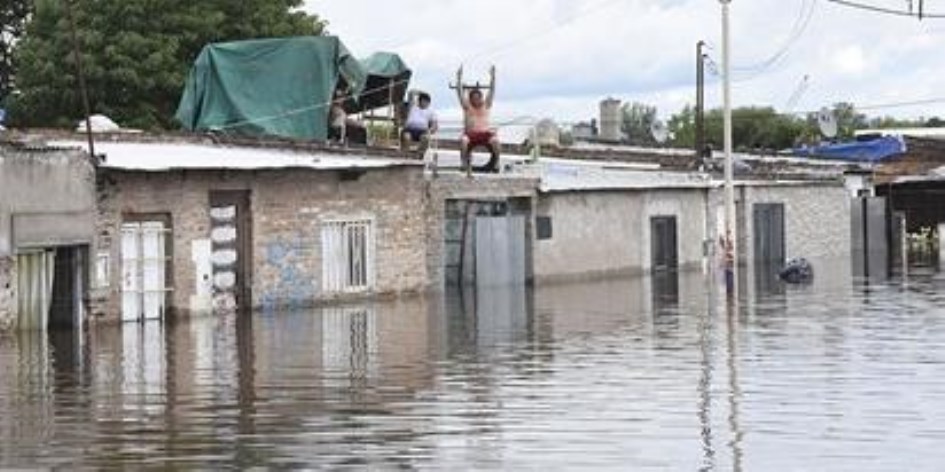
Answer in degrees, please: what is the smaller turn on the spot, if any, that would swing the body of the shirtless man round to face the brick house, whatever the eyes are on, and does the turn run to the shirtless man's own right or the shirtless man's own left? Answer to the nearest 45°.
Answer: approximately 45° to the shirtless man's own right

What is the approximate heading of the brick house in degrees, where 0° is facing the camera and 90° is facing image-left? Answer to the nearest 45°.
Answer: approximately 315°

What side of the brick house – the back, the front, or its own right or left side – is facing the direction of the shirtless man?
left

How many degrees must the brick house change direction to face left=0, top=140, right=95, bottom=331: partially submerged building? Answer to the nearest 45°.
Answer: approximately 90° to its right
